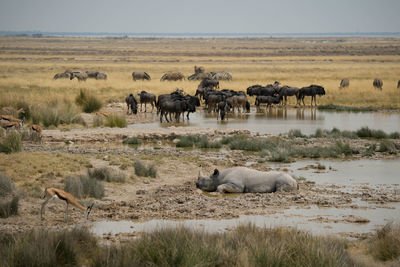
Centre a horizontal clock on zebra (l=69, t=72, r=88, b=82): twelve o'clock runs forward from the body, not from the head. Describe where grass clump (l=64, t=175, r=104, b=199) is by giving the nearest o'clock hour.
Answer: The grass clump is roughly at 9 o'clock from the zebra.

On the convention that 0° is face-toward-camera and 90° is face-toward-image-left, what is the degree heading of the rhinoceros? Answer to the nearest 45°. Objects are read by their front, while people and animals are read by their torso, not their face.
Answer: approximately 90°

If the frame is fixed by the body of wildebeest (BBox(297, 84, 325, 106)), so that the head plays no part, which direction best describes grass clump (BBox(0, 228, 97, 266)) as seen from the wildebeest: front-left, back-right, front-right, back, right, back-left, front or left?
right

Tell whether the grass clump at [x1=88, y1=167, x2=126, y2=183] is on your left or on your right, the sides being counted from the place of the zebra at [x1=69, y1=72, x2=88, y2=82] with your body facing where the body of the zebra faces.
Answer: on your left

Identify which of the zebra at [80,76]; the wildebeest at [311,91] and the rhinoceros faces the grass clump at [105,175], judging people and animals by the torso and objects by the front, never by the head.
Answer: the rhinoceros

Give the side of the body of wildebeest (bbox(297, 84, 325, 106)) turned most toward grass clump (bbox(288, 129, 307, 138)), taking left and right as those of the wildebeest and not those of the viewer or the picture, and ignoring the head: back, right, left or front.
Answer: right

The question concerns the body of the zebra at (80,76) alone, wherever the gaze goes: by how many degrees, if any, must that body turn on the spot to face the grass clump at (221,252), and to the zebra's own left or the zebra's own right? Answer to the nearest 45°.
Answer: approximately 90° to the zebra's own left

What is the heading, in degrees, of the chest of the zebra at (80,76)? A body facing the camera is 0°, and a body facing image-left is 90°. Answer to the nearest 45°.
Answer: approximately 90°

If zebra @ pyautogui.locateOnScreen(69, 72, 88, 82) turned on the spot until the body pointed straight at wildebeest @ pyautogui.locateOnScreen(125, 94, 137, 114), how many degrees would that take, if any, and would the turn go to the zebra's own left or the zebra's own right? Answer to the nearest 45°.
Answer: approximately 90° to the zebra's own left

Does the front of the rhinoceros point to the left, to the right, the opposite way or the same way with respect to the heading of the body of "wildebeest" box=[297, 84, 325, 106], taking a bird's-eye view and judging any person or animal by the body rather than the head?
the opposite way

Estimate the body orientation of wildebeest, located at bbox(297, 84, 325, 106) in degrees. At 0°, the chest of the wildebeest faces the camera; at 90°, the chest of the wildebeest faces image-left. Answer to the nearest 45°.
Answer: approximately 270°

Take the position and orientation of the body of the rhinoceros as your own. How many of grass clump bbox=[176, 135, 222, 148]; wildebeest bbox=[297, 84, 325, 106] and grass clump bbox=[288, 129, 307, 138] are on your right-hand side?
3

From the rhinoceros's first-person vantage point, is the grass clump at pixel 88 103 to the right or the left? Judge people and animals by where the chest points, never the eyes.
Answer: on its right

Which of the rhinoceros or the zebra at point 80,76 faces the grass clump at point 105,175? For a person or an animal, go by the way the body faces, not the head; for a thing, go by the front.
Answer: the rhinoceros

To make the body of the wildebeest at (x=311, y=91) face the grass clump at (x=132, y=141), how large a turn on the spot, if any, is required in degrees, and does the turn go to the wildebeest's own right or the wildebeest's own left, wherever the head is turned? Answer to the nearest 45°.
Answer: approximately 90° to the wildebeest's own right
